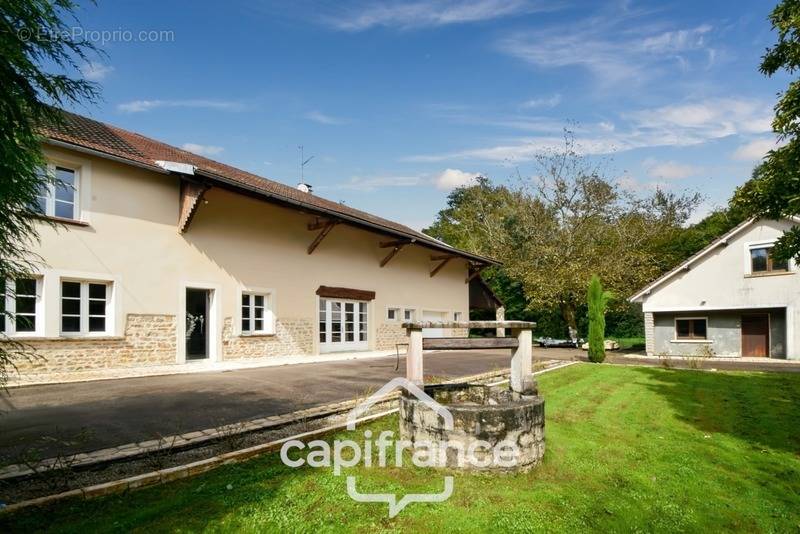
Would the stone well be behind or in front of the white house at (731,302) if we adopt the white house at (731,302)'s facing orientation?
in front

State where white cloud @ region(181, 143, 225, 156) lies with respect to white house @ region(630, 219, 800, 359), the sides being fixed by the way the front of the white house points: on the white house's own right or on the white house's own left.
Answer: on the white house's own right

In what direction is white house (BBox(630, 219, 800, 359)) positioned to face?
toward the camera

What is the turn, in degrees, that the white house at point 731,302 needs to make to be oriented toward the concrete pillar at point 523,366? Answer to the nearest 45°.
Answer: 0° — it already faces it

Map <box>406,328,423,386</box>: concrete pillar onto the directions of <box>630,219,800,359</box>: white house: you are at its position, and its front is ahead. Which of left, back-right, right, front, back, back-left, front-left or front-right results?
front
